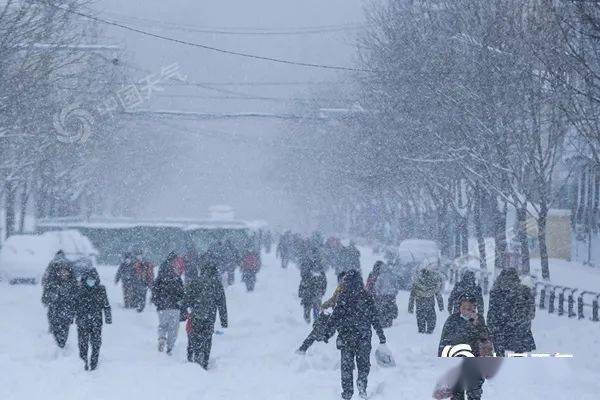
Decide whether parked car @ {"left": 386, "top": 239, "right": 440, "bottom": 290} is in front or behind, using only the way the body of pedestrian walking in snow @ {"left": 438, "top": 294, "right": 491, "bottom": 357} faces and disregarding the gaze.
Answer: behind

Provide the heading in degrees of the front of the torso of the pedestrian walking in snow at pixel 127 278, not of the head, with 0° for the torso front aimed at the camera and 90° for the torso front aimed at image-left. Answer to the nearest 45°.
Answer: approximately 0°

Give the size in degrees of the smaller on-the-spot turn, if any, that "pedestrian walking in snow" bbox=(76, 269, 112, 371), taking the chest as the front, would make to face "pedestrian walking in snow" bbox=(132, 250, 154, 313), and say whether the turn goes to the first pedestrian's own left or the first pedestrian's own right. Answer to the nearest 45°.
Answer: approximately 180°

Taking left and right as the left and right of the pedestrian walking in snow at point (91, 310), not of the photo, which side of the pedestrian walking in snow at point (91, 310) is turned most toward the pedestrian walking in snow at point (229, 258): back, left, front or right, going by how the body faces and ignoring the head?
back

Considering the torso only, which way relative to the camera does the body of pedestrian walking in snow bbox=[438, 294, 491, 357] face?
toward the camera
